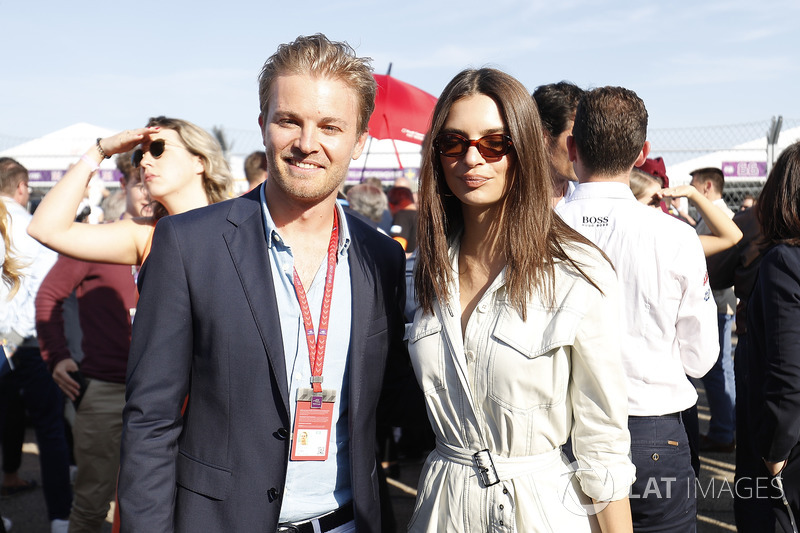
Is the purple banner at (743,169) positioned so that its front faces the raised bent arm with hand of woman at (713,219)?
yes

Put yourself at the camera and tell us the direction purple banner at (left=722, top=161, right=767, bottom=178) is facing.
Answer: facing the viewer

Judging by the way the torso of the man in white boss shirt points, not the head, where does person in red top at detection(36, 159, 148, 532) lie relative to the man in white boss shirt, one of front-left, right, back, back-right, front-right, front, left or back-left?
left

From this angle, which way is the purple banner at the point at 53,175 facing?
toward the camera

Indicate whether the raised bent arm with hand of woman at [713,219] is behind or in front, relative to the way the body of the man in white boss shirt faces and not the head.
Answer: in front

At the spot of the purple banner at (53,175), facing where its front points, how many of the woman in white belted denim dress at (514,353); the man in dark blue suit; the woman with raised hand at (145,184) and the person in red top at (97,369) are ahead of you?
4

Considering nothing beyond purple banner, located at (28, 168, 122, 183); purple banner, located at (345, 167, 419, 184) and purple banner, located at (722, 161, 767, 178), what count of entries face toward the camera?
3

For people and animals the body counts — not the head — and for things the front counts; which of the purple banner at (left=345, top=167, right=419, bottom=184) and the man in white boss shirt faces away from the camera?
the man in white boss shirt

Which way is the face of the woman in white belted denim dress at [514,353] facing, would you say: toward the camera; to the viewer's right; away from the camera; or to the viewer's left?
toward the camera

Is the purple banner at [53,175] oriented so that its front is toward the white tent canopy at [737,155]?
no

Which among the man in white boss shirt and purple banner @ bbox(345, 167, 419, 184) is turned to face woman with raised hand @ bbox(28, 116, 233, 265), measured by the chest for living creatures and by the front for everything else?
the purple banner

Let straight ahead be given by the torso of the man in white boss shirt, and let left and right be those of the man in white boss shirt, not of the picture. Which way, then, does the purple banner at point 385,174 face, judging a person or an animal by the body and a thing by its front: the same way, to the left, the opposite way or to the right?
the opposite way

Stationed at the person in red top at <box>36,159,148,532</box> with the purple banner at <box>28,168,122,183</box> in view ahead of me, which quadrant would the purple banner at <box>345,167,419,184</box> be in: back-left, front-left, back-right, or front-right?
front-right

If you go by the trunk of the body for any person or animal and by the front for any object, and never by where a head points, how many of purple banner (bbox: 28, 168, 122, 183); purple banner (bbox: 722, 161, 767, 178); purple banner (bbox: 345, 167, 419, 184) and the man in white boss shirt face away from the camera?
1

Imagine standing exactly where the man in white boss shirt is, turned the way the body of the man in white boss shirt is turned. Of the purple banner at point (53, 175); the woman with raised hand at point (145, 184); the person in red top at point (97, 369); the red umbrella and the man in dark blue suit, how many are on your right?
0

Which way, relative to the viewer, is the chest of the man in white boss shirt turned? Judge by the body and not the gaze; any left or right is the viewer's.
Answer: facing away from the viewer

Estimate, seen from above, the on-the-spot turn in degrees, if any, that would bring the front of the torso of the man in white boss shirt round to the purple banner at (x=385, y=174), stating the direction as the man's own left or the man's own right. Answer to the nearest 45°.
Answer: approximately 45° to the man's own left

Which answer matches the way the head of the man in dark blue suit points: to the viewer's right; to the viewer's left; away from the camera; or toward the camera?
toward the camera

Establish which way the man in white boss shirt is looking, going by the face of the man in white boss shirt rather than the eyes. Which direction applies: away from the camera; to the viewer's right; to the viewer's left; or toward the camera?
away from the camera

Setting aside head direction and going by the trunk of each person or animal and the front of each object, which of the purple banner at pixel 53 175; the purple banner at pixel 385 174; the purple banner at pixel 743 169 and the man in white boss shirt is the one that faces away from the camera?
the man in white boss shirt
